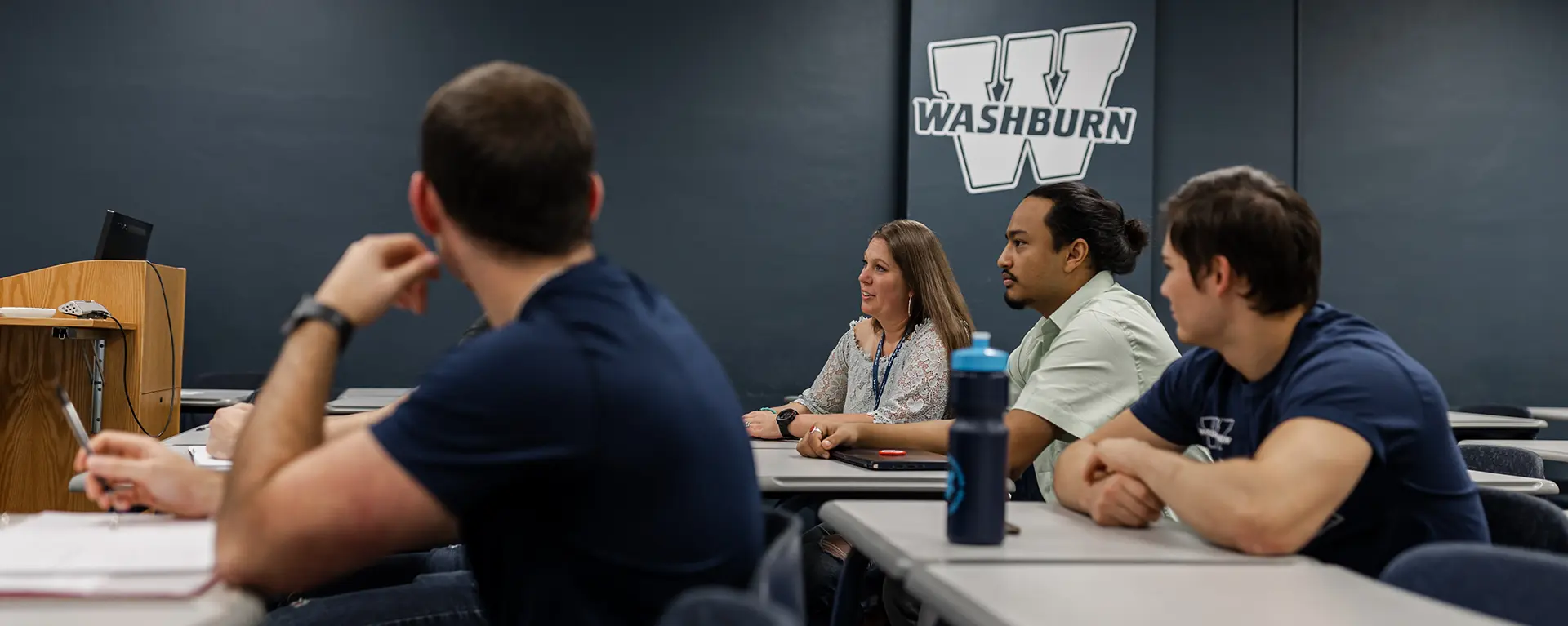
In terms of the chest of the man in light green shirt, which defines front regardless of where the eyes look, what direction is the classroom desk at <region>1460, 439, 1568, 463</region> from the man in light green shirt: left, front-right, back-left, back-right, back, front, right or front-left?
back-right

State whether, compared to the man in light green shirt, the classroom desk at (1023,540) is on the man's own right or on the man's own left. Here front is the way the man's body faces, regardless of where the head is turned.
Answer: on the man's own left

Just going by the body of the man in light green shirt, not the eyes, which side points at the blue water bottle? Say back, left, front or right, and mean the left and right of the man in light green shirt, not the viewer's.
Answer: left

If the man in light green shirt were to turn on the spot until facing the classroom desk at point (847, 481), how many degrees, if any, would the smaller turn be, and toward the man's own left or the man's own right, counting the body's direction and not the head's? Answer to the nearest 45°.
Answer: approximately 45° to the man's own left

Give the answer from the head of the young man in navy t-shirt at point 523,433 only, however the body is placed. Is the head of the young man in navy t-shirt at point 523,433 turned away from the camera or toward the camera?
away from the camera

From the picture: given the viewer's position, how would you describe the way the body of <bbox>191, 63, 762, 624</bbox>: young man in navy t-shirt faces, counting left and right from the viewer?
facing away from the viewer and to the left of the viewer

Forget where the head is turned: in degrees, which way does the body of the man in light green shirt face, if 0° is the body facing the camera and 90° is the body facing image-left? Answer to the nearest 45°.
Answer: approximately 90°

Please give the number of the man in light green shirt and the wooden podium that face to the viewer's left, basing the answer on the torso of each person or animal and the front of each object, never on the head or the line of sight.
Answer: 1

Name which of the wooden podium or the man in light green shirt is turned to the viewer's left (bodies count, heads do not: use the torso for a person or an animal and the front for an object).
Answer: the man in light green shirt
